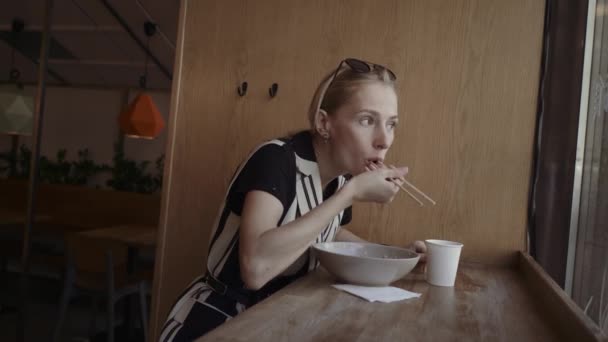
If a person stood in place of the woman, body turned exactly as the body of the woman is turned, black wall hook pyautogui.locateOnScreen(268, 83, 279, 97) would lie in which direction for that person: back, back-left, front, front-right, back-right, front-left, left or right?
back-left

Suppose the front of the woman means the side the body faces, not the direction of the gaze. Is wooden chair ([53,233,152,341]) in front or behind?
behind

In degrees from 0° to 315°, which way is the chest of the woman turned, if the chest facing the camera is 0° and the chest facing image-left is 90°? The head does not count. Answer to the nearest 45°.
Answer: approximately 315°
